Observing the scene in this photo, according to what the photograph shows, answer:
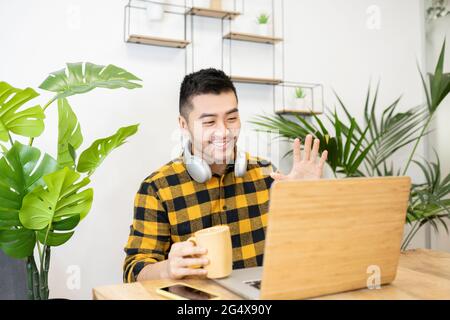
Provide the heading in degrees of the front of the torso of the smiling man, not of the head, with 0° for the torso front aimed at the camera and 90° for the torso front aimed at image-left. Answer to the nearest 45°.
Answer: approximately 315°

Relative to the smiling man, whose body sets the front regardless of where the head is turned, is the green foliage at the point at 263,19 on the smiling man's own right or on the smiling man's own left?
on the smiling man's own left

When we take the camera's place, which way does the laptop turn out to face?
facing away from the viewer and to the left of the viewer

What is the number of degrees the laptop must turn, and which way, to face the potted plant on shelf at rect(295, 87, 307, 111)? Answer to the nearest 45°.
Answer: approximately 45° to its right

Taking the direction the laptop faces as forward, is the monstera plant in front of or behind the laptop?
in front

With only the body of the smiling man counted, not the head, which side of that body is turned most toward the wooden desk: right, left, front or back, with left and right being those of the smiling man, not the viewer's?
front

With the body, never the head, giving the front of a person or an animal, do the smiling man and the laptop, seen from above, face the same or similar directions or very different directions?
very different directions

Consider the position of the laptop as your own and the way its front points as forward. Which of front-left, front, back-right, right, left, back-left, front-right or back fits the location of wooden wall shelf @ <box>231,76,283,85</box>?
front-right

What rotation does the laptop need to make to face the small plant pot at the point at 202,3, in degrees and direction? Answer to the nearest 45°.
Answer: approximately 45° to its right
